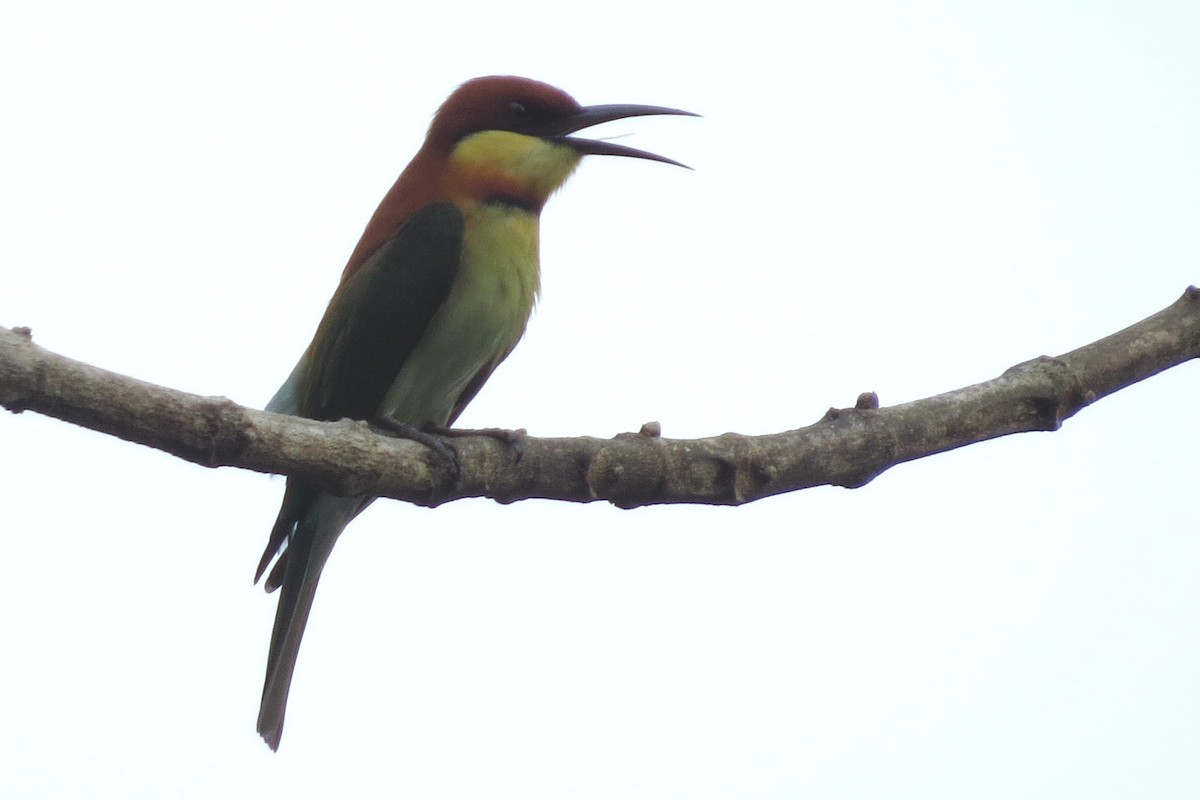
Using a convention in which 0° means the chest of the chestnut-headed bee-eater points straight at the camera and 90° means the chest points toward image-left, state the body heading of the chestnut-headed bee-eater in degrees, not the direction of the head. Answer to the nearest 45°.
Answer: approximately 270°
